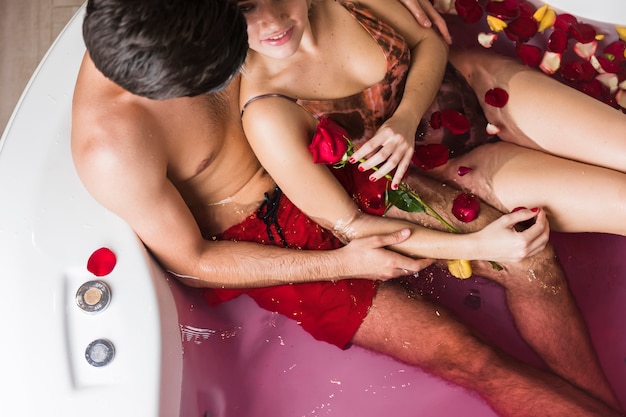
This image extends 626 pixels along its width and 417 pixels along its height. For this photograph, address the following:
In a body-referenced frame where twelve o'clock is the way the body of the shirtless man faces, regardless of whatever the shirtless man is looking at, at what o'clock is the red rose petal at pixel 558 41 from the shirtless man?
The red rose petal is roughly at 9 o'clock from the shirtless man.

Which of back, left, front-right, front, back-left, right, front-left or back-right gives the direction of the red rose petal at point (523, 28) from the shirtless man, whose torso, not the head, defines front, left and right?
left

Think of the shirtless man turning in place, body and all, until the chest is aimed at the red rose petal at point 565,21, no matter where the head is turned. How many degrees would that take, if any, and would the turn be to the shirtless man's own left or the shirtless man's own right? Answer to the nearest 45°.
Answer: approximately 90° to the shirtless man's own left

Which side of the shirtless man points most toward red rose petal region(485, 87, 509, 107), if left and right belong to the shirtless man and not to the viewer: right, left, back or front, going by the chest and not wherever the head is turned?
left

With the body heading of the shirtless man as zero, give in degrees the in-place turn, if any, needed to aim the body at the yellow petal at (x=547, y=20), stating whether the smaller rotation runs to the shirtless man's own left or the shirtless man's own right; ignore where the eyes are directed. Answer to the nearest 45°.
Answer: approximately 90° to the shirtless man's own left

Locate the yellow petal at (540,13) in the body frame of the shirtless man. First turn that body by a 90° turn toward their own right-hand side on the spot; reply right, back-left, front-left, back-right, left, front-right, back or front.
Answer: back
